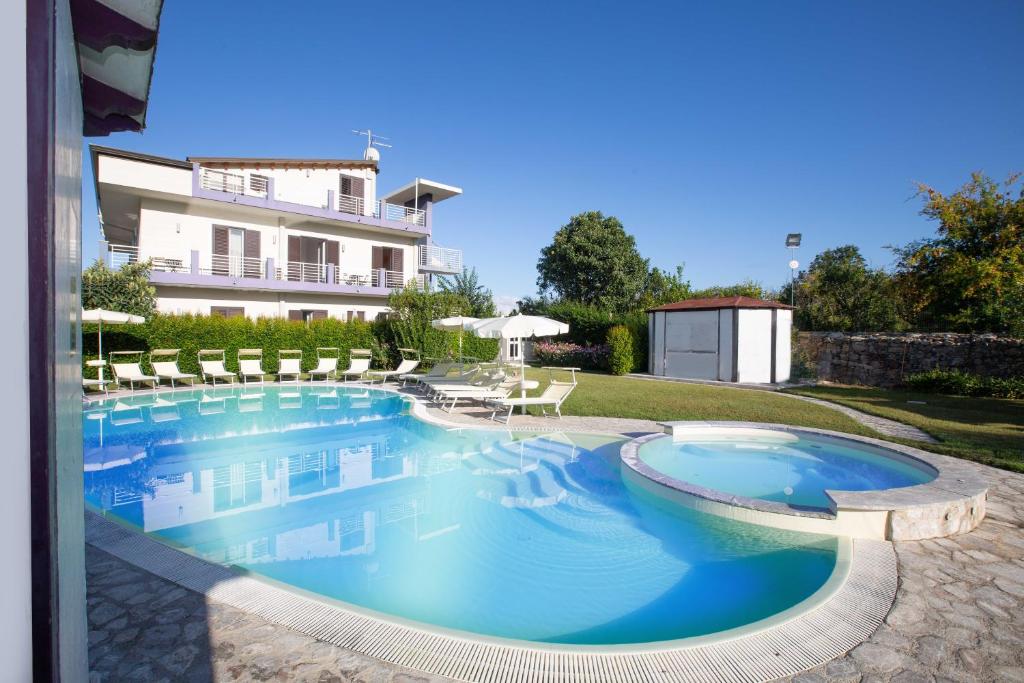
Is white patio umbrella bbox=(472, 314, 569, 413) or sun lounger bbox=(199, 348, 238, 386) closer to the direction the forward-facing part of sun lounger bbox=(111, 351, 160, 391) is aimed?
the white patio umbrella

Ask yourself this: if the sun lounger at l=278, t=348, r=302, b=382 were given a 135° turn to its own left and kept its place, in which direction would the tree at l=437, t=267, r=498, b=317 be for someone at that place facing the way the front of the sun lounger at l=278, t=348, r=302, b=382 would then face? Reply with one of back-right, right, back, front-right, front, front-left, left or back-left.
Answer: front

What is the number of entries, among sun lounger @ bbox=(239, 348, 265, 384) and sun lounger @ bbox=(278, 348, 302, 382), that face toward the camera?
2

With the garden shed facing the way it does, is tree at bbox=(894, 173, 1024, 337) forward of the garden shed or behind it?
behind

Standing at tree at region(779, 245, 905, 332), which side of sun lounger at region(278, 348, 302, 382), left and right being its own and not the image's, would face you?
left

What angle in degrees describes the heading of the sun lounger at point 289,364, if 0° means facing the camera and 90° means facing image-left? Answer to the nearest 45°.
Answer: approximately 0°

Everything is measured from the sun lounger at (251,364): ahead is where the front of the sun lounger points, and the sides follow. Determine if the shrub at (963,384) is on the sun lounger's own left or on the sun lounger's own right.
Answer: on the sun lounger's own left

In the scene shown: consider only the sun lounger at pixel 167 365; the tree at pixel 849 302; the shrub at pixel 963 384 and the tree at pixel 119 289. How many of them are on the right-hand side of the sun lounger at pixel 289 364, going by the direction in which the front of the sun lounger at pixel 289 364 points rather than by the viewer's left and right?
2

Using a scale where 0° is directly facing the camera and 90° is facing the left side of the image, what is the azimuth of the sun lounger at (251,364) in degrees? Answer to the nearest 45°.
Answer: approximately 0°

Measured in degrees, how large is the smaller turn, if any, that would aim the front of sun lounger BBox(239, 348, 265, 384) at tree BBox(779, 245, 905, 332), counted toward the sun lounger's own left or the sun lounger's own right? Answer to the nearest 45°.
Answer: approximately 90° to the sun lounger's own left
